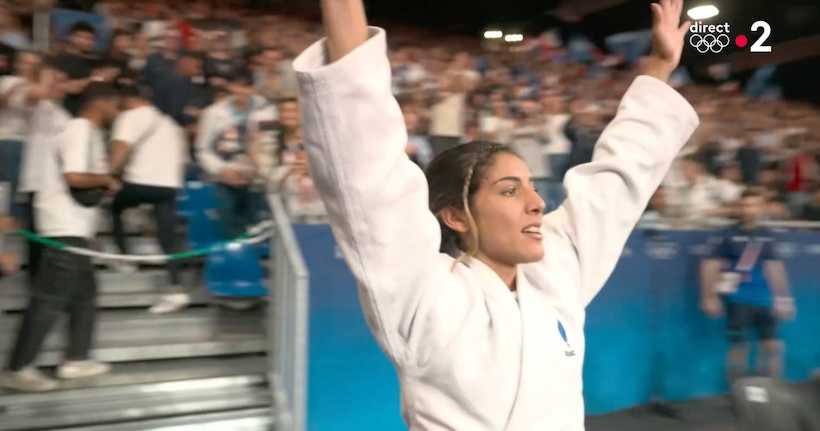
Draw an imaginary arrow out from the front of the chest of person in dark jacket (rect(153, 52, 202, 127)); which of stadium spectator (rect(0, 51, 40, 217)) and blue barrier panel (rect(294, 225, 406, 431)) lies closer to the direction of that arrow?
the blue barrier panel

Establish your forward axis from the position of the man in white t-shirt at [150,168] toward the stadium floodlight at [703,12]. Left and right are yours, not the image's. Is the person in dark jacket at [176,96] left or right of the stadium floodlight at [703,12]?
left

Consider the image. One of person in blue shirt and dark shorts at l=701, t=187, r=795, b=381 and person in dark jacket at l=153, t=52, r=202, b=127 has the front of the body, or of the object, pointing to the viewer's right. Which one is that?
the person in dark jacket

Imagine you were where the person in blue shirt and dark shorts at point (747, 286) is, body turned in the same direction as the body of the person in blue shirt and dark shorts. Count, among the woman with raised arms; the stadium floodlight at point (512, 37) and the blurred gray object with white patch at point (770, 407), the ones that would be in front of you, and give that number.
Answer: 2

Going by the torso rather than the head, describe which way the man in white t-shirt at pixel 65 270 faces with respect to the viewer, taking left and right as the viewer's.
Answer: facing to the right of the viewer

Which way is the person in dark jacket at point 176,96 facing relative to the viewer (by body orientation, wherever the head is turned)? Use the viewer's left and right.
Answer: facing to the right of the viewer

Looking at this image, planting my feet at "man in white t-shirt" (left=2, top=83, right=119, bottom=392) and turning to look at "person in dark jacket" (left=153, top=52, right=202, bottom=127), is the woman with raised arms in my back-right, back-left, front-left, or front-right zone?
back-right

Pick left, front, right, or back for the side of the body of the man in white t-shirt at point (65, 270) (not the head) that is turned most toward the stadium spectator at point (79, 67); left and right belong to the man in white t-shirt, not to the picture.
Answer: left

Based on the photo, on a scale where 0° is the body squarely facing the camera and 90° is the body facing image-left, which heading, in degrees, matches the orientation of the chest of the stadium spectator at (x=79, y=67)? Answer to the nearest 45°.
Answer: approximately 315°

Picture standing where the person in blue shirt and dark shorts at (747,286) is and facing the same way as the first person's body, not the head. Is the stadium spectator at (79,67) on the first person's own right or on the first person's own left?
on the first person's own right
